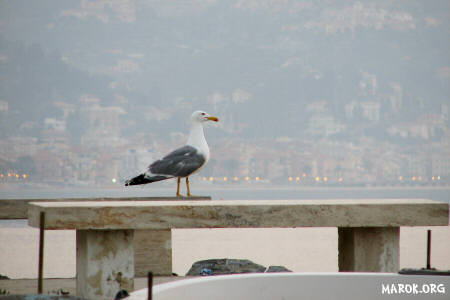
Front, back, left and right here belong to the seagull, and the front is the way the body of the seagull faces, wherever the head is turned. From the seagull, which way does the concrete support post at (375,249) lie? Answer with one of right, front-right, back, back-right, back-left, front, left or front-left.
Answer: front-right

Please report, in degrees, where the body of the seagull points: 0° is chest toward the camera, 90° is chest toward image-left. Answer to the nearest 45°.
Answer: approximately 270°

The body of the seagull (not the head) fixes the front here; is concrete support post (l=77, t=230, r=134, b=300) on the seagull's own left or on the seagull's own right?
on the seagull's own right
